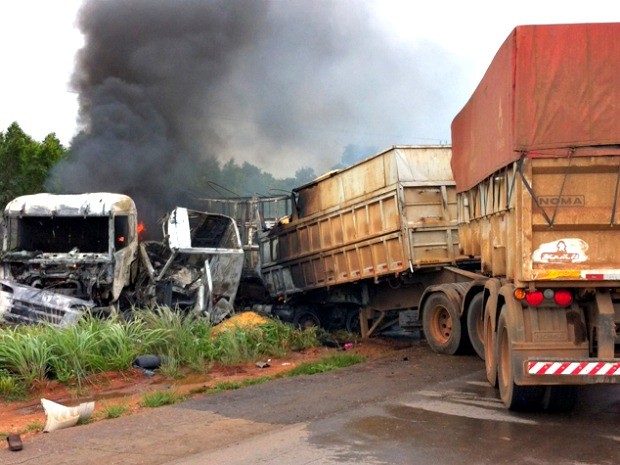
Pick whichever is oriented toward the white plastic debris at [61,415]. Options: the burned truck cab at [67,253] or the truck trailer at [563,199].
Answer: the burned truck cab

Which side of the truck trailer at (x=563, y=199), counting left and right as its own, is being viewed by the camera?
back

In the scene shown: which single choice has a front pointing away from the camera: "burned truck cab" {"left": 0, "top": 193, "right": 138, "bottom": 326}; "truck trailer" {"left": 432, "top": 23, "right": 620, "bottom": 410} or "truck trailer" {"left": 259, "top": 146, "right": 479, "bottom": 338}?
"truck trailer" {"left": 432, "top": 23, "right": 620, "bottom": 410}

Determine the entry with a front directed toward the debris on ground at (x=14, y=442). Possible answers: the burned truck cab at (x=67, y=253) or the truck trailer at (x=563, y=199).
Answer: the burned truck cab

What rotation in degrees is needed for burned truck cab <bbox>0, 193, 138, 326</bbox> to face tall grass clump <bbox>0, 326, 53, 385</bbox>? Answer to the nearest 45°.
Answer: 0° — it already faces it

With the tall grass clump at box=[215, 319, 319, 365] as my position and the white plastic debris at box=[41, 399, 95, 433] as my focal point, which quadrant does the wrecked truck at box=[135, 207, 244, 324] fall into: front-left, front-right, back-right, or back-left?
back-right

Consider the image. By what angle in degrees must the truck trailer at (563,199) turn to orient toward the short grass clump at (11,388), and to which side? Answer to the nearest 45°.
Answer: approximately 90° to its left

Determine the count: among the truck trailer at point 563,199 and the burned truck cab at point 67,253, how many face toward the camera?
1

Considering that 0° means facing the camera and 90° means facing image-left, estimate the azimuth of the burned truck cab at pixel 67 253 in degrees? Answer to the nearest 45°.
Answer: approximately 0°

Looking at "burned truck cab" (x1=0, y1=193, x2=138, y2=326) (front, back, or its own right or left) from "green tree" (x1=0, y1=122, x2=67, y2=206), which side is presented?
back

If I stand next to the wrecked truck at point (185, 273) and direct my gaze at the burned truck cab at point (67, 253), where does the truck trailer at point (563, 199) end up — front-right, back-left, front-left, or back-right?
back-left

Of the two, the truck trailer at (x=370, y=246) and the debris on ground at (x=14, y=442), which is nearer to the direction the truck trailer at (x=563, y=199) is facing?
the truck trailer

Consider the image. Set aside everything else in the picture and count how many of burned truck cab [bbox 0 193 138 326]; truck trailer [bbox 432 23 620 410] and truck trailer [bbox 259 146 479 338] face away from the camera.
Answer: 1
